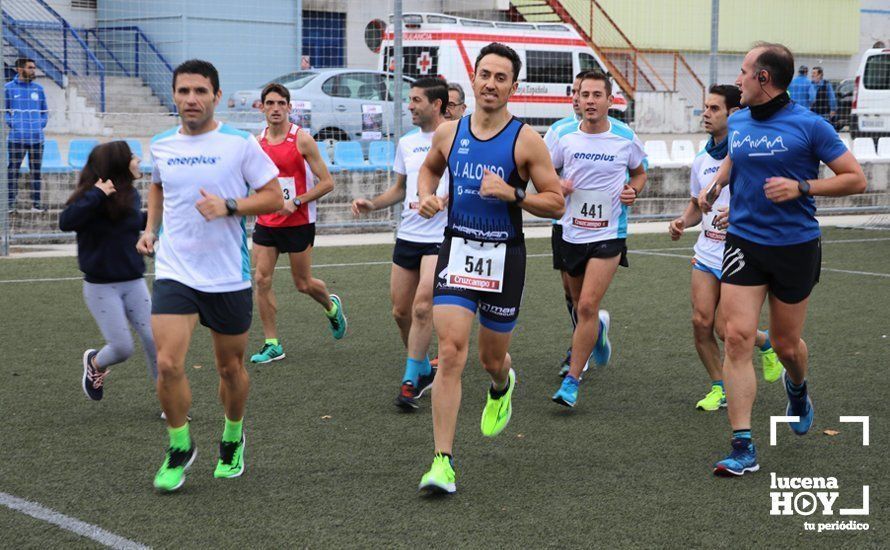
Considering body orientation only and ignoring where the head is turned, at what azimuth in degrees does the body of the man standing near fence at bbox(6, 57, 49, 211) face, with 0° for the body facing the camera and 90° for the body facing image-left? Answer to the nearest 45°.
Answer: approximately 0°

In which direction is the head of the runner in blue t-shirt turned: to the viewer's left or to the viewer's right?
to the viewer's left

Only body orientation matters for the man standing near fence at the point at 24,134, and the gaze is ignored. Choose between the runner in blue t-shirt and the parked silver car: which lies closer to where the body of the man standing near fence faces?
the runner in blue t-shirt

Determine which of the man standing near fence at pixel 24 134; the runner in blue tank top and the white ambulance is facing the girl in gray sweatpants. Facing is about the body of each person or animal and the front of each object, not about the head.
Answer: the man standing near fence

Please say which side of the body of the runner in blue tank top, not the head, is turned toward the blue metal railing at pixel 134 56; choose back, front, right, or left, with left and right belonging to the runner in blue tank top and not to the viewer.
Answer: back
